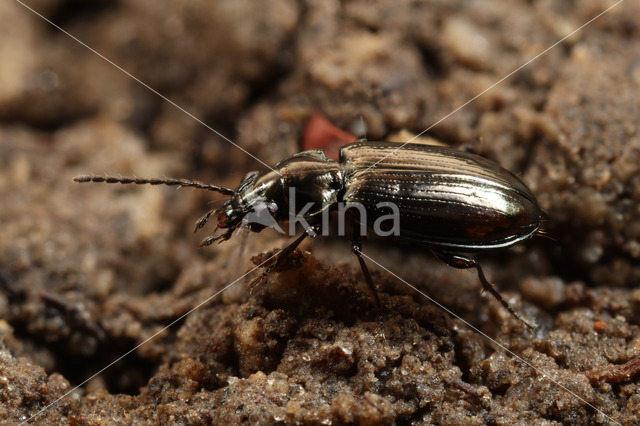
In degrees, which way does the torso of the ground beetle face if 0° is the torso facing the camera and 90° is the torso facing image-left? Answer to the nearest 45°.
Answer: approximately 90°
